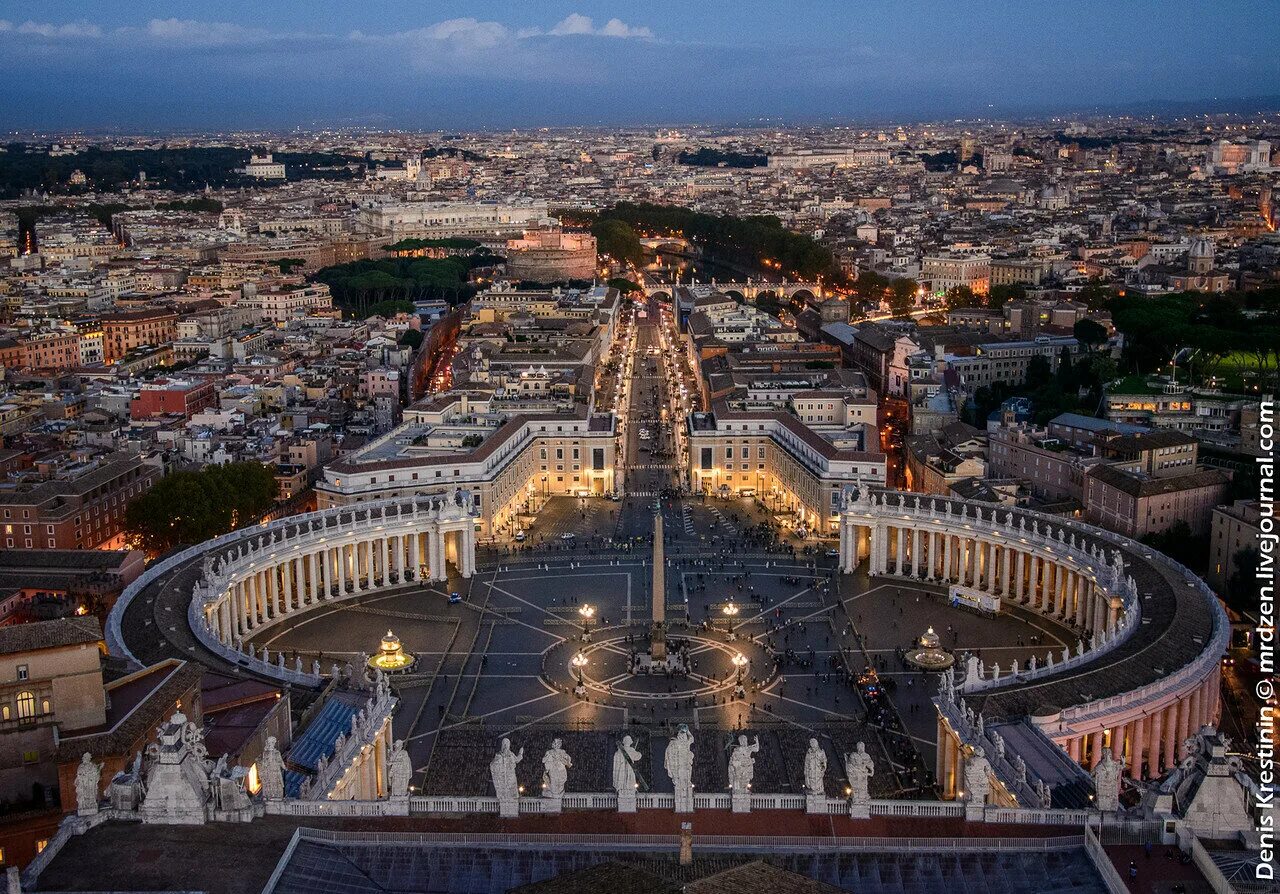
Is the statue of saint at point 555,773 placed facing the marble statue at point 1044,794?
no

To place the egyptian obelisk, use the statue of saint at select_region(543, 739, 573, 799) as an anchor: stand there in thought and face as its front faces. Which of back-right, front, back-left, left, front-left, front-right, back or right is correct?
front

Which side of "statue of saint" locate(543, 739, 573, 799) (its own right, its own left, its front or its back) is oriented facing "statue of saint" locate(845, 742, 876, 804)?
right

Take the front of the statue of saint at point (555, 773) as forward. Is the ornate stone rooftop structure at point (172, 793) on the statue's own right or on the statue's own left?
on the statue's own left

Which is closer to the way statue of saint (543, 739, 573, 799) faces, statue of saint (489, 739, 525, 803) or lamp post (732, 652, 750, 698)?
the lamp post

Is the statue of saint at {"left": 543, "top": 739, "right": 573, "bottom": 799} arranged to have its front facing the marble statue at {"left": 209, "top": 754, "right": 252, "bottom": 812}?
no

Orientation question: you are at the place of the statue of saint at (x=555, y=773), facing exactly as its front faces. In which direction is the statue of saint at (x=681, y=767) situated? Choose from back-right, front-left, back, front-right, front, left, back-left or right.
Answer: right

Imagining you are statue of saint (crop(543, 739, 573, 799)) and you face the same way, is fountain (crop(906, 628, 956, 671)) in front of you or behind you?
in front

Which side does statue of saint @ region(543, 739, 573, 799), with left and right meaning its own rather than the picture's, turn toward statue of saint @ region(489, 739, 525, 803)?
left

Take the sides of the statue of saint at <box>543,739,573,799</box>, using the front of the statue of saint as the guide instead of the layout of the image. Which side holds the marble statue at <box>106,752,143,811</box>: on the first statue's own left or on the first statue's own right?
on the first statue's own left

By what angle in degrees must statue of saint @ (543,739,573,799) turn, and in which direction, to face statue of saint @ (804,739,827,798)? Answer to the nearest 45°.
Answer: approximately 90° to its right

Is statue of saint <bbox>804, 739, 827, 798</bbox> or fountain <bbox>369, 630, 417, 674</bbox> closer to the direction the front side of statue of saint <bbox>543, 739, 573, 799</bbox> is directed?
the fountain

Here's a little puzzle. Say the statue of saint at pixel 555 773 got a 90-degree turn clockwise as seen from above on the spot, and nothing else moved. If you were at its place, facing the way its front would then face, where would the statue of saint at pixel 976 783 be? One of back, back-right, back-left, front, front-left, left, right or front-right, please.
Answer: front

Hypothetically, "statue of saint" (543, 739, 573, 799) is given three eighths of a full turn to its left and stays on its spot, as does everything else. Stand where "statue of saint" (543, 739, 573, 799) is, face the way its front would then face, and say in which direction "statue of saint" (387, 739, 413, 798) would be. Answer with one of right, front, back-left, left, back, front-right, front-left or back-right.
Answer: front-right

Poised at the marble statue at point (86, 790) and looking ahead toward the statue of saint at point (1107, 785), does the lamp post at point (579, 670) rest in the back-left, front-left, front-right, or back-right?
front-left

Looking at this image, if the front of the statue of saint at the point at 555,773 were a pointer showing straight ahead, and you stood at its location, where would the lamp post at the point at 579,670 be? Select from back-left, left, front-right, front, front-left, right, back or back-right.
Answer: front

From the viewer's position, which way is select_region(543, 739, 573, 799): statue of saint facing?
facing away from the viewer

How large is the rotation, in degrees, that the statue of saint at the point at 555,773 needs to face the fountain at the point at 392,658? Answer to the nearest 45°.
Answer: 0° — it already faces it

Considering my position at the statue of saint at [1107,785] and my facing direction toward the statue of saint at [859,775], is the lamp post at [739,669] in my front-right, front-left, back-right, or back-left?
front-right
